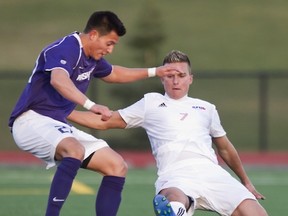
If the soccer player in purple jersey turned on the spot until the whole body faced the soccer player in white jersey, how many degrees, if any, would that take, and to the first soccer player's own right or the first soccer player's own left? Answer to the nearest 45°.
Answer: approximately 45° to the first soccer player's own left

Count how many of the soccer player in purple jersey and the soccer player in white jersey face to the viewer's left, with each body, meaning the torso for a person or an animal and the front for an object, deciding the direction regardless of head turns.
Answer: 0

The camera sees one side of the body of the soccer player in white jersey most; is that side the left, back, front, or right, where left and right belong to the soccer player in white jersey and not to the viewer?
front

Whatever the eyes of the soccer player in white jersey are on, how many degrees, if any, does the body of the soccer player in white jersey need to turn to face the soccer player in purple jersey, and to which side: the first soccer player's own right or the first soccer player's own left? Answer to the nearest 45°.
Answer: approximately 90° to the first soccer player's own right
